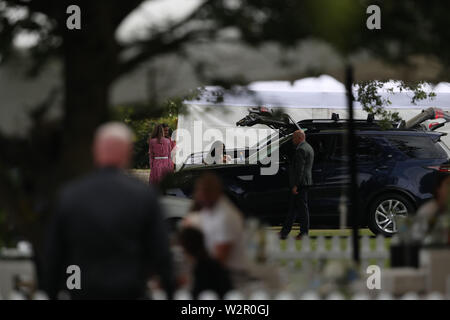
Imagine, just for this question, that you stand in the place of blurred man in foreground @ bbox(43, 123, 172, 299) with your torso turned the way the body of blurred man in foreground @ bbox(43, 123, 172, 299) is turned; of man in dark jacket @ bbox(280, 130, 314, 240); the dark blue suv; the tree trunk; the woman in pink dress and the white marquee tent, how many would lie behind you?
0

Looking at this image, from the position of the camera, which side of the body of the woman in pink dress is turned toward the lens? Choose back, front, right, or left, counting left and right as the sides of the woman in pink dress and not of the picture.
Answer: back

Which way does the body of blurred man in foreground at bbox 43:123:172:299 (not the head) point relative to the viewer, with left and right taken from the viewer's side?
facing away from the viewer

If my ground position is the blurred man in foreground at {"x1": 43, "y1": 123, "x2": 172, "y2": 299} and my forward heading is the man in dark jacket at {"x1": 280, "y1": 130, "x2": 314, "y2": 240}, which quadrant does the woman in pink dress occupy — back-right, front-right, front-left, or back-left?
front-left

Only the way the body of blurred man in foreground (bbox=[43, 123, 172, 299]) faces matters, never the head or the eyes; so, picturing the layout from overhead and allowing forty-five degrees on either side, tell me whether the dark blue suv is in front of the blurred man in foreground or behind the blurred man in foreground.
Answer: in front

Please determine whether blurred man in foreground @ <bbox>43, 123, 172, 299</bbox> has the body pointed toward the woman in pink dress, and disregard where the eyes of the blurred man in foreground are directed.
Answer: yes

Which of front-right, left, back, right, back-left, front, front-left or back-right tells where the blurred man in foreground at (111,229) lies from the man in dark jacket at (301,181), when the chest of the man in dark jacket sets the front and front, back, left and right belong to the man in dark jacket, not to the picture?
left

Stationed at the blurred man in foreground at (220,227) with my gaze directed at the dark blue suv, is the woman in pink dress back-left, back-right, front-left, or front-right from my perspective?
front-left
